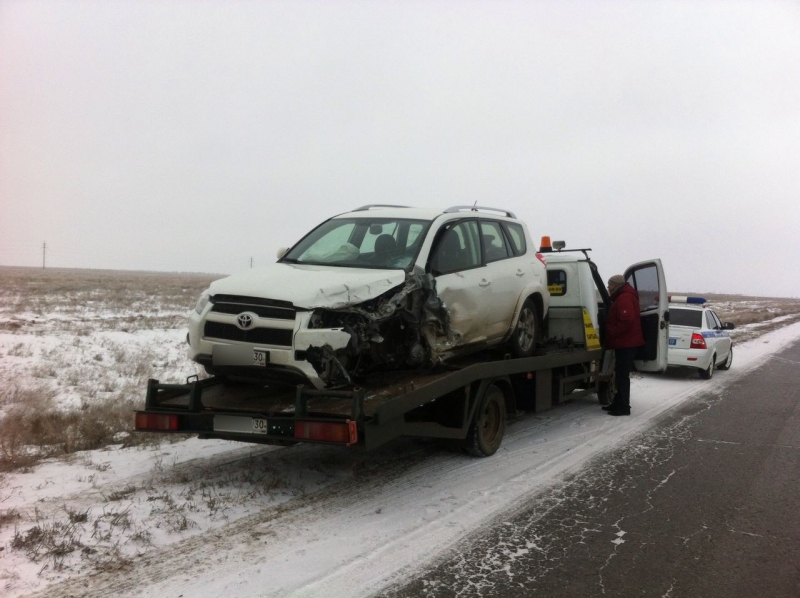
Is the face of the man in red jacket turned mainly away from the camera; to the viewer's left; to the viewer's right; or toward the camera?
to the viewer's left

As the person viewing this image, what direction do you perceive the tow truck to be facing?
facing away from the viewer and to the right of the viewer

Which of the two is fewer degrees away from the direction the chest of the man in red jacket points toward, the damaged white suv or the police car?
the damaged white suv

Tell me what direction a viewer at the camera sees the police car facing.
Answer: facing away from the viewer and to the right of the viewer

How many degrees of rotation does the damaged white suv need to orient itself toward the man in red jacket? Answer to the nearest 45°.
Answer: approximately 180°

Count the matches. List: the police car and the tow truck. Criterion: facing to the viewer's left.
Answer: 0

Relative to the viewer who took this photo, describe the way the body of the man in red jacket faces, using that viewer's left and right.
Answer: facing to the left of the viewer

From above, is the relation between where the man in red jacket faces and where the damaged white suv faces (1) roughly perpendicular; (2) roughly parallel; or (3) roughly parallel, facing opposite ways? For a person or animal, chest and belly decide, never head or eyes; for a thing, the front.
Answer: roughly perpendicular

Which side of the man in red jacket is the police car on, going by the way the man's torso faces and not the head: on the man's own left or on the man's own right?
on the man's own right

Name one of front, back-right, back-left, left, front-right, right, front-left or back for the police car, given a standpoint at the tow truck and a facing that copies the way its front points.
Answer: front

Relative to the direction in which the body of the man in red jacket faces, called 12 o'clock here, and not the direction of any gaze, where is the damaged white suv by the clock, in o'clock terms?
The damaged white suv is roughly at 10 o'clock from the man in red jacket.

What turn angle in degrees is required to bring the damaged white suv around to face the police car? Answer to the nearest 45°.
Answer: approximately 180°

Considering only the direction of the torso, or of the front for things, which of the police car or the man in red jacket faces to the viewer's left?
the man in red jacket
